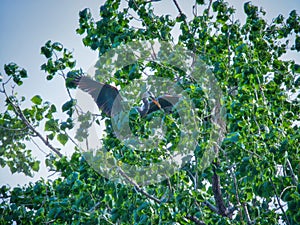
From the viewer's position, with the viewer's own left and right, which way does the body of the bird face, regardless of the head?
facing the viewer and to the right of the viewer
